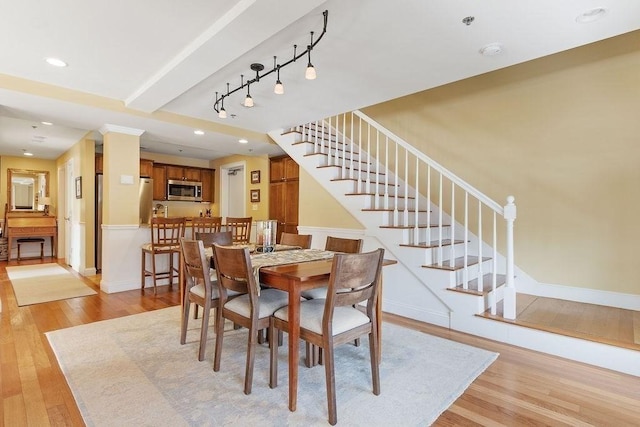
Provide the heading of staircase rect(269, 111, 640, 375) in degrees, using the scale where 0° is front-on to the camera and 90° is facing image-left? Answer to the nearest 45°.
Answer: approximately 315°

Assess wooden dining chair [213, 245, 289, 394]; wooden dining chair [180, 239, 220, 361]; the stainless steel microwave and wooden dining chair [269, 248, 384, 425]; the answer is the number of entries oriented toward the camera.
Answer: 1

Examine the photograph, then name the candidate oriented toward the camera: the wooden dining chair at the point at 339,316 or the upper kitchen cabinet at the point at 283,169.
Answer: the upper kitchen cabinet

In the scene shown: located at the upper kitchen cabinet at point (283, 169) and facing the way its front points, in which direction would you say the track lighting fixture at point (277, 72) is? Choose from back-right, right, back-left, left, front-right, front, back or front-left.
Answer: front

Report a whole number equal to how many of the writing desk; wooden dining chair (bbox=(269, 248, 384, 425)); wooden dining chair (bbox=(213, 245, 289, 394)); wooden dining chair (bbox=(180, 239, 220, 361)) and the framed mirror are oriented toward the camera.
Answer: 2

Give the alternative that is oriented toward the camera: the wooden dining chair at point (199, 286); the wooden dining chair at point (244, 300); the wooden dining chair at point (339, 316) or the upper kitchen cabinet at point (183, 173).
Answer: the upper kitchen cabinet

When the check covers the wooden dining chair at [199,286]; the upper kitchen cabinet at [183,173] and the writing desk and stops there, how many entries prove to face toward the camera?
2

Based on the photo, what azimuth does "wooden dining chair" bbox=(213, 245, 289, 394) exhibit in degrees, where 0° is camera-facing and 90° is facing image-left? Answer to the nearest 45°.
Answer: approximately 225°

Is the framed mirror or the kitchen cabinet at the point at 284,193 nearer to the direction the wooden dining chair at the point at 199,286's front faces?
the kitchen cabinet

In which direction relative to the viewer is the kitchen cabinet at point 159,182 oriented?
toward the camera

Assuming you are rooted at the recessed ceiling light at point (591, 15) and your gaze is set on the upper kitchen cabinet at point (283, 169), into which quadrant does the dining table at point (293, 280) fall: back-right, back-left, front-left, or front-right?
front-left

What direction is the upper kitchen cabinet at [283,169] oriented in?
toward the camera

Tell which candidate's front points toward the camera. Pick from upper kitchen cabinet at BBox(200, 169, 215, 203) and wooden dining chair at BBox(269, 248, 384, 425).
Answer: the upper kitchen cabinet

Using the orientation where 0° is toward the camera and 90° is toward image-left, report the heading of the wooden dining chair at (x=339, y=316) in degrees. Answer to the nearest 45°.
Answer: approximately 135°

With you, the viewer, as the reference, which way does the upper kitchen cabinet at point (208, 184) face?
facing the viewer

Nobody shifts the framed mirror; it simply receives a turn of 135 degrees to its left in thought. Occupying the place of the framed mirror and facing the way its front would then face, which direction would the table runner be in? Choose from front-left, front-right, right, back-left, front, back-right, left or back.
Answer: back-right

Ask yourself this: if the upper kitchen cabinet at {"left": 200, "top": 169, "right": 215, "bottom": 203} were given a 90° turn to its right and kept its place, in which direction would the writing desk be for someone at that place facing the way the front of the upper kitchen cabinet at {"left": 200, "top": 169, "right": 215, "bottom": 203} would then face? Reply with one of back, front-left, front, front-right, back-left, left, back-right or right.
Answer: front

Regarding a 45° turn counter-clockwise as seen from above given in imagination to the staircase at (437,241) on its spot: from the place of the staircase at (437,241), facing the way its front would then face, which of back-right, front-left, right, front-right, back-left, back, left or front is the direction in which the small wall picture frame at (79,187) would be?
back
